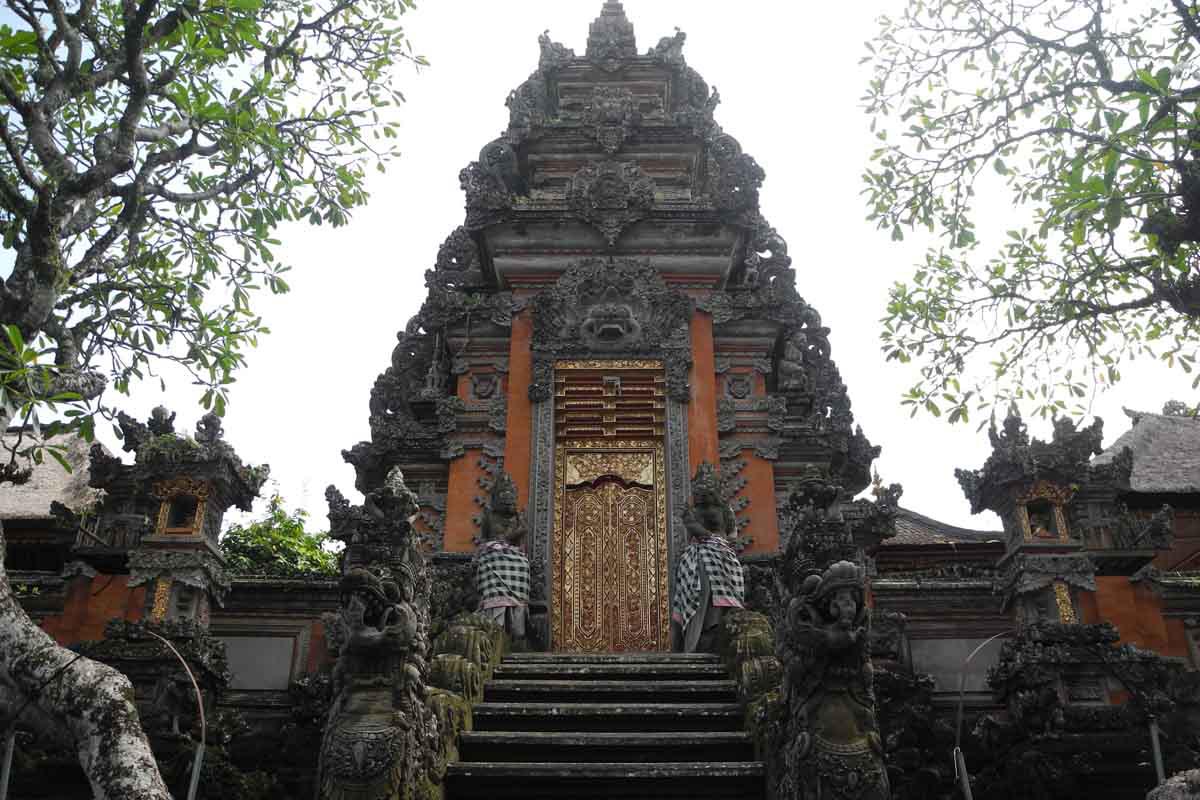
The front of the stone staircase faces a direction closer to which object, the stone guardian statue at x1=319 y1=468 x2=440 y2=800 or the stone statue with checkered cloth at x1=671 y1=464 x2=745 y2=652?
the stone guardian statue

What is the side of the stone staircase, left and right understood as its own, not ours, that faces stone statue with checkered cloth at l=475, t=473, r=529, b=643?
back

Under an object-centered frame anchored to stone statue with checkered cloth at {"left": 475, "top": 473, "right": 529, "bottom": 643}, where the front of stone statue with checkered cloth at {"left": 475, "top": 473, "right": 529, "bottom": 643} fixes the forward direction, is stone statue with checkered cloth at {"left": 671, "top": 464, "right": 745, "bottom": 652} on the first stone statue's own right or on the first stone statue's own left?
on the first stone statue's own left

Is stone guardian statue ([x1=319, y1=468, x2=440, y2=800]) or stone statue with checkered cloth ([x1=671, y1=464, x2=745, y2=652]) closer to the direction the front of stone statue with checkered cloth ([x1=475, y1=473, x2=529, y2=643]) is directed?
the stone guardian statue

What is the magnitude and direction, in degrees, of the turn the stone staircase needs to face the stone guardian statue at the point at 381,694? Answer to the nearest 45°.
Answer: approximately 45° to its right

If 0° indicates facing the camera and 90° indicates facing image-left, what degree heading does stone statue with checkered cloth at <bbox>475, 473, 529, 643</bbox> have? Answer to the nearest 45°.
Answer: approximately 0°
